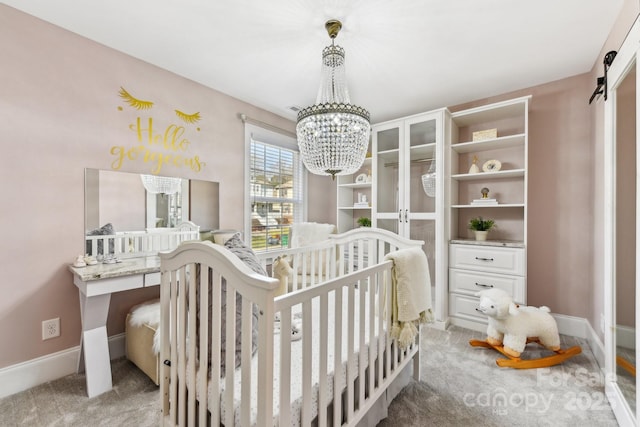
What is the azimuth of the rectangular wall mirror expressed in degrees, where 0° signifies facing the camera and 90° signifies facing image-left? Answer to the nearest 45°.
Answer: approximately 315°

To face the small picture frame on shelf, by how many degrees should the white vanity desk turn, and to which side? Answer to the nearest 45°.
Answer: approximately 45° to its left

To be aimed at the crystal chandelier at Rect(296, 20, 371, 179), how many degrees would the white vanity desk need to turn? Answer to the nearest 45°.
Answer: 0° — it already faces it

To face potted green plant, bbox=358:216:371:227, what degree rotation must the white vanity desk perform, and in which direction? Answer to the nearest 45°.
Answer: approximately 45° to its left
